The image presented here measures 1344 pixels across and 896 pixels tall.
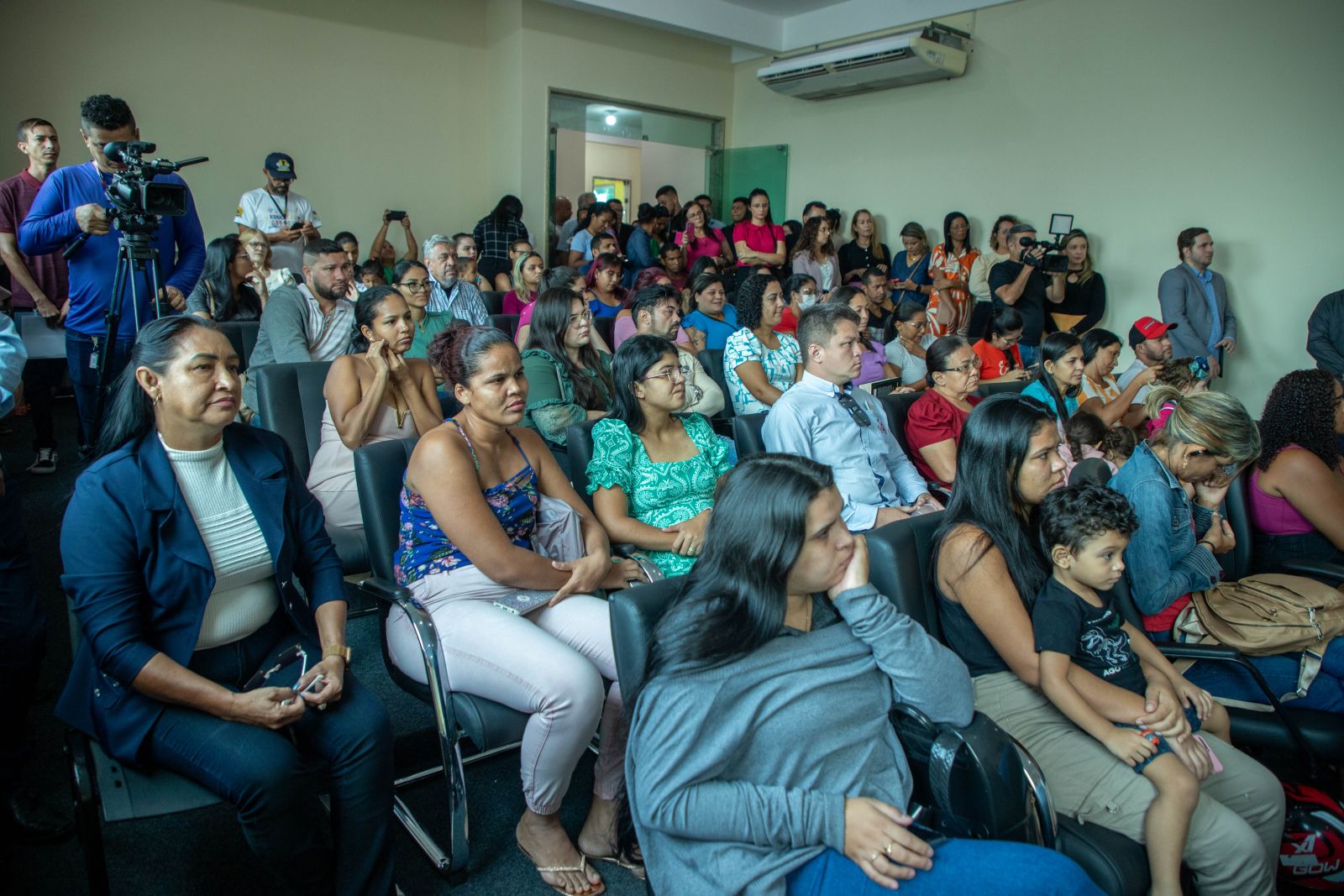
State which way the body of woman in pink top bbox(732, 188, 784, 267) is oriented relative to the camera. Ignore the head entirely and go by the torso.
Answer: toward the camera

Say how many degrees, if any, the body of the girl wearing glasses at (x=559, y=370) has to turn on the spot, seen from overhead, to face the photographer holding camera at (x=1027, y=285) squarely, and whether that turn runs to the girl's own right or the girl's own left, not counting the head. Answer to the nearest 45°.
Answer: approximately 90° to the girl's own left

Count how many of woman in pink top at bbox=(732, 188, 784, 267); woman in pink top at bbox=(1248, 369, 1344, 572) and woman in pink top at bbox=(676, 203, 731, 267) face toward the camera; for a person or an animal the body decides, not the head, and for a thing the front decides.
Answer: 2

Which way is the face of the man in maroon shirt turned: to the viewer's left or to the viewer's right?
to the viewer's right

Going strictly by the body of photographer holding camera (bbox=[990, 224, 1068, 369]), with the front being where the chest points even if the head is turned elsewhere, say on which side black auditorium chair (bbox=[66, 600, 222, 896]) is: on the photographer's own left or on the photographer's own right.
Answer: on the photographer's own right

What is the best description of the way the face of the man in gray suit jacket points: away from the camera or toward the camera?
toward the camera

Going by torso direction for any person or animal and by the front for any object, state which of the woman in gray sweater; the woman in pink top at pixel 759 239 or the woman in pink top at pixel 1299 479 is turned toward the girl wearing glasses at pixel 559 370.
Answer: the woman in pink top at pixel 759 239

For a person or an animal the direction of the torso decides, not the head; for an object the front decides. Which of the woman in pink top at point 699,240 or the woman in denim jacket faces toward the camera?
the woman in pink top

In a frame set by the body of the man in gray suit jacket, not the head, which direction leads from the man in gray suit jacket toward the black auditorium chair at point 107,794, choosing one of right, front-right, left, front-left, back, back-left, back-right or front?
front-right

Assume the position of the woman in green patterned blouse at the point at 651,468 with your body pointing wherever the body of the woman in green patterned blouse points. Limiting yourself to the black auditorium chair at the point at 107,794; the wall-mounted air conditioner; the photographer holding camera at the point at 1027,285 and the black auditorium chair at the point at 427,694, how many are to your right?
2

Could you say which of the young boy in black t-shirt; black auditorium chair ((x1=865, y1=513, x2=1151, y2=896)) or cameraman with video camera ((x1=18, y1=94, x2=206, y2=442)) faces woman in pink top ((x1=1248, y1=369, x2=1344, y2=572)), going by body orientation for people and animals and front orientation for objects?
the cameraman with video camera

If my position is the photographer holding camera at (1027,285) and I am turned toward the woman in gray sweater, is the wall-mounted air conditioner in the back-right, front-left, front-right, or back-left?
back-right

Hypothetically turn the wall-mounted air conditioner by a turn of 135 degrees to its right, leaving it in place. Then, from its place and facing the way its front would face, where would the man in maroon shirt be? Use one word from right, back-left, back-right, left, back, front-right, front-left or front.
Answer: back-left
